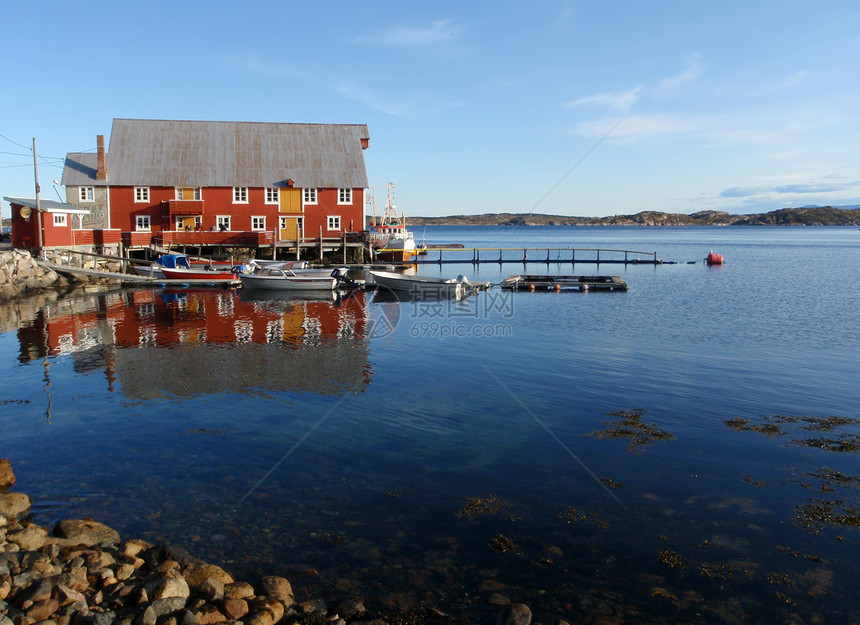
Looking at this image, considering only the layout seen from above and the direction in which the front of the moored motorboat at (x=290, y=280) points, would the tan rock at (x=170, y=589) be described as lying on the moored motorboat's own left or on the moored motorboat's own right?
on the moored motorboat's own left

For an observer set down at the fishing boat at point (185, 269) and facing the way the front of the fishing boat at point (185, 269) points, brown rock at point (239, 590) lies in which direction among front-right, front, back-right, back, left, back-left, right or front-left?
left

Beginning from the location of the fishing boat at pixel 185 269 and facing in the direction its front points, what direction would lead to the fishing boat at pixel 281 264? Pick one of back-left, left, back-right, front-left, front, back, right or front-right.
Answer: back

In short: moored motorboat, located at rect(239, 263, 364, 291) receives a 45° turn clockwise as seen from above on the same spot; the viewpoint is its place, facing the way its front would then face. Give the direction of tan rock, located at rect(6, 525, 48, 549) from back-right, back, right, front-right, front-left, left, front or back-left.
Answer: back-left

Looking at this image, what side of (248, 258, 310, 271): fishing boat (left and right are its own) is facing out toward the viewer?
left

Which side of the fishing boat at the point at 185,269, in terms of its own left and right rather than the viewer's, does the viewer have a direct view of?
left

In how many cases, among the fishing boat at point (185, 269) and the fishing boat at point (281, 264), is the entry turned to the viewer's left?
2

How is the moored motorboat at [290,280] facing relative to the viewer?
to the viewer's left

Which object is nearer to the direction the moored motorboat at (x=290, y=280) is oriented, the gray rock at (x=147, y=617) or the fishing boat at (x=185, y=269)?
the fishing boat

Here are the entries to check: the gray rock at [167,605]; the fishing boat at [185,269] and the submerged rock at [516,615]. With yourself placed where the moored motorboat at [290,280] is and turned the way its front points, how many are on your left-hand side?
2

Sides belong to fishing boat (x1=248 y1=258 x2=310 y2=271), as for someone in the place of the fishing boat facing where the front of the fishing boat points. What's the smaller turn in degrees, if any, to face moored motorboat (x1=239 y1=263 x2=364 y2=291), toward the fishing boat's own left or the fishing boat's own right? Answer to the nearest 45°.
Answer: approximately 90° to the fishing boat's own left

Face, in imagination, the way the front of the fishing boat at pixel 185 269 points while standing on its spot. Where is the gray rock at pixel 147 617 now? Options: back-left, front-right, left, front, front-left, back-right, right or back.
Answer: left

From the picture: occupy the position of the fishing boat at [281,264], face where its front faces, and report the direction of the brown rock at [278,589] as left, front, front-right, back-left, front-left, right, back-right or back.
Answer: left

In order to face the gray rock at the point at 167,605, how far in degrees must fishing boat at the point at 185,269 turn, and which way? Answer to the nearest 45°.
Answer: approximately 90° to its left

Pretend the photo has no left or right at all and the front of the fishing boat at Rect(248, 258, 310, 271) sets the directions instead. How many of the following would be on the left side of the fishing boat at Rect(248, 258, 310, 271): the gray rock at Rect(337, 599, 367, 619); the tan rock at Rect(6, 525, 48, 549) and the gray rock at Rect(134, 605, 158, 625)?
3
